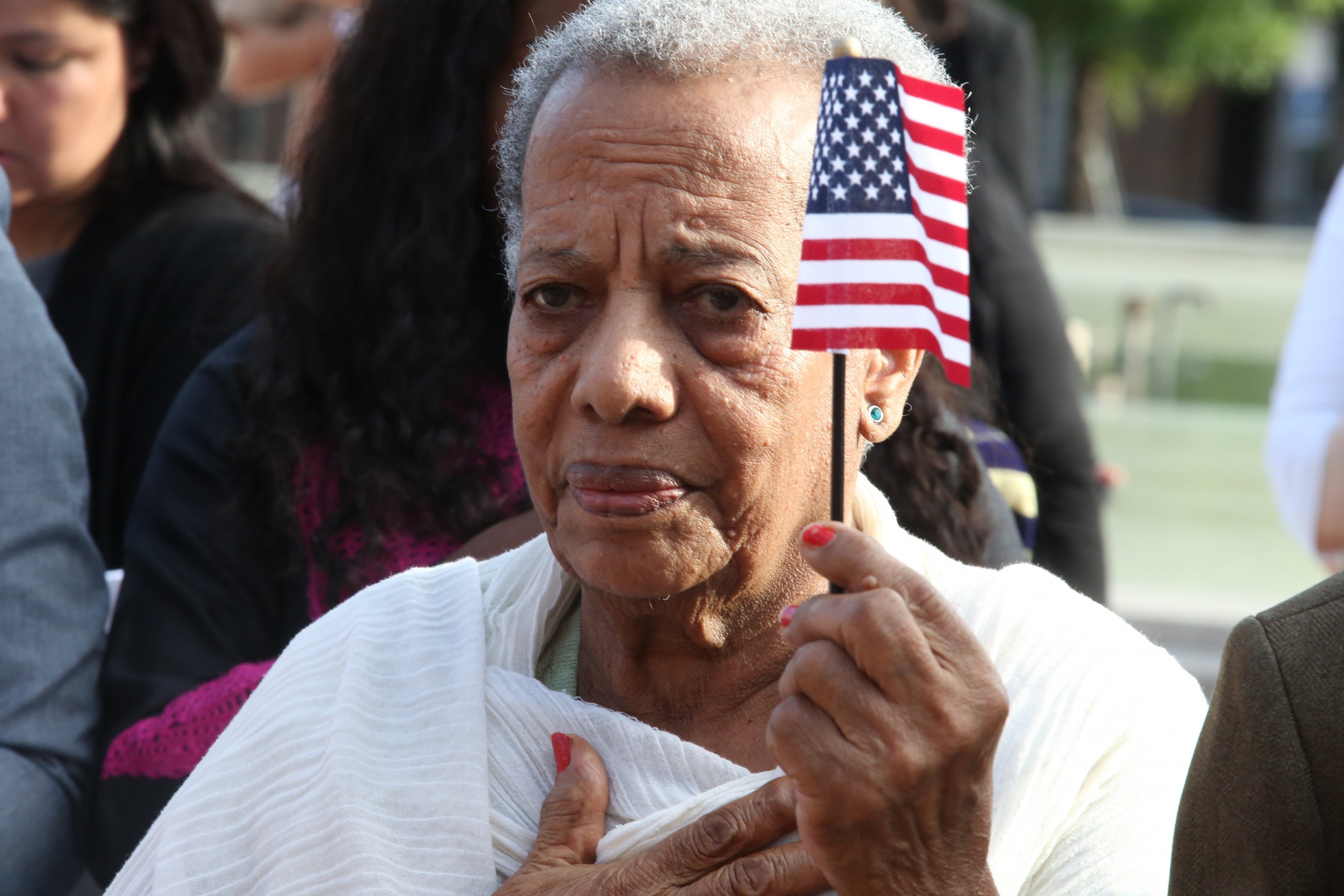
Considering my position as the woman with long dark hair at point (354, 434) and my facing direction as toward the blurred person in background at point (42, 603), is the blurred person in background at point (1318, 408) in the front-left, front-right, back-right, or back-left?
back-left

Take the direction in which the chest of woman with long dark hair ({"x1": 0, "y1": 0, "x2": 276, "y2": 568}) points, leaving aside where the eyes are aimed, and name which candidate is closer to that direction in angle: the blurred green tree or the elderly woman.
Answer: the elderly woman

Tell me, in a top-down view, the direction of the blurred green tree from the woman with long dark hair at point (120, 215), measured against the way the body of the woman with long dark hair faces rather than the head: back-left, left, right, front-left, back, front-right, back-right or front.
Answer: back

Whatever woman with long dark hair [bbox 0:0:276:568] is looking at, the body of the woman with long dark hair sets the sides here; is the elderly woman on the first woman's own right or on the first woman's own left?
on the first woman's own left

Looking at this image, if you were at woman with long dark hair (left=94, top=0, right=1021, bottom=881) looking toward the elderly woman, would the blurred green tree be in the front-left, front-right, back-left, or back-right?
back-left

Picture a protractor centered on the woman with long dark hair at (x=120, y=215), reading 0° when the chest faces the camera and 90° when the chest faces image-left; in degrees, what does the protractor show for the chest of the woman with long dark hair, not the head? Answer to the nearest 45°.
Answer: approximately 45°

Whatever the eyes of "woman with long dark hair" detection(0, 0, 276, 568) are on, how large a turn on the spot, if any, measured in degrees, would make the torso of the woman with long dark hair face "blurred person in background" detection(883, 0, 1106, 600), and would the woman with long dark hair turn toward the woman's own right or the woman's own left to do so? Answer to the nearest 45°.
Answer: approximately 135° to the woman's own left

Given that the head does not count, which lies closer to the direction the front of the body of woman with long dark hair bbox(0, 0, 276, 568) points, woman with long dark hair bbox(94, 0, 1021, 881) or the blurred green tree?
the woman with long dark hair

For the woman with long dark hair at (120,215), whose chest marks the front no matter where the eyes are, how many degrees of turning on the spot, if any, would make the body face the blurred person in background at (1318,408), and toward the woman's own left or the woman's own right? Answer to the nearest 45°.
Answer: approximately 90° to the woman's own left

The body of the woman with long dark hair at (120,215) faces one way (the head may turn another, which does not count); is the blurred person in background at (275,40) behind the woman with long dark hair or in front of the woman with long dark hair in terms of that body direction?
behind
